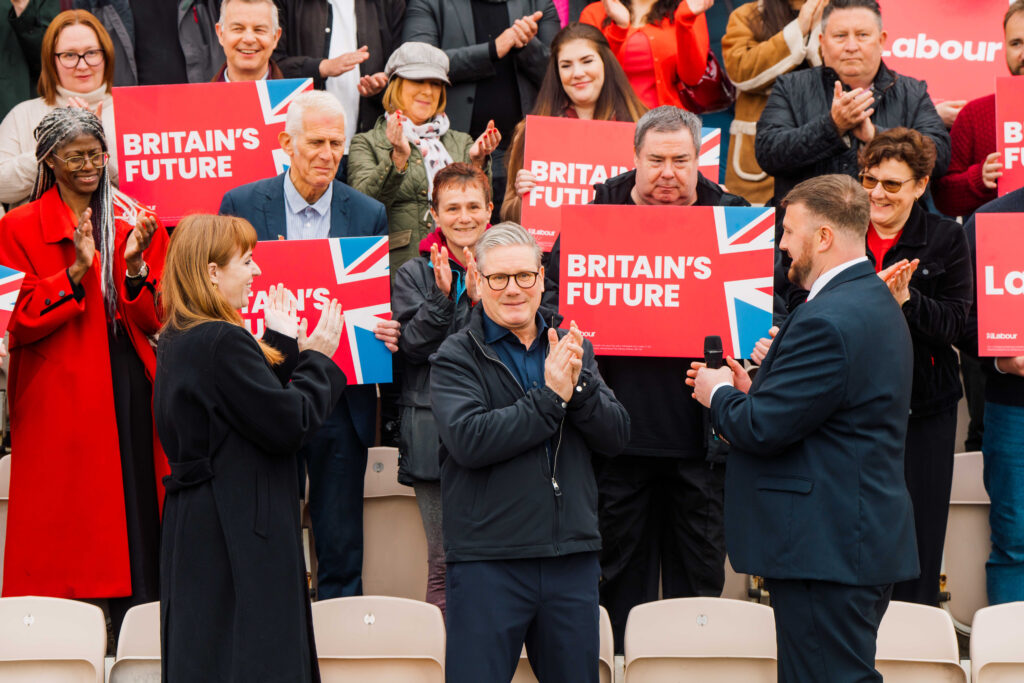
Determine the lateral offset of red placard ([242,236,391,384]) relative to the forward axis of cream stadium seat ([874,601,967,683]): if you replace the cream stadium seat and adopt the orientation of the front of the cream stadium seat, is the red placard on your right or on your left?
on your right

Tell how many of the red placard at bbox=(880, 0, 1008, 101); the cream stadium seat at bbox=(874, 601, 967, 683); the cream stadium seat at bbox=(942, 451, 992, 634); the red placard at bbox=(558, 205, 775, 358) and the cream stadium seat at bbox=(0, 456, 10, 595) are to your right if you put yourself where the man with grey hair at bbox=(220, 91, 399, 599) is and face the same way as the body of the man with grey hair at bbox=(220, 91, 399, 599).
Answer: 1

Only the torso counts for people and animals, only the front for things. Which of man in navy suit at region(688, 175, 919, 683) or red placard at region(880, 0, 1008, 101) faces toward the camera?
the red placard

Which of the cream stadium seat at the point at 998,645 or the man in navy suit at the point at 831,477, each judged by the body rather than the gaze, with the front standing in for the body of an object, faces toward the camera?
the cream stadium seat

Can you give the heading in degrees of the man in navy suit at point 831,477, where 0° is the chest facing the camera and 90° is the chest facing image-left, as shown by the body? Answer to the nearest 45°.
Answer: approximately 90°

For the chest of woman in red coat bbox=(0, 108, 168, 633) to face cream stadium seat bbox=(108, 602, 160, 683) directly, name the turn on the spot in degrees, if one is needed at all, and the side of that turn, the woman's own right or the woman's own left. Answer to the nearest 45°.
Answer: approximately 45° to the woman's own right

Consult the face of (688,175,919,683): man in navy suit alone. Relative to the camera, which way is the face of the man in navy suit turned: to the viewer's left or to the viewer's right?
to the viewer's left

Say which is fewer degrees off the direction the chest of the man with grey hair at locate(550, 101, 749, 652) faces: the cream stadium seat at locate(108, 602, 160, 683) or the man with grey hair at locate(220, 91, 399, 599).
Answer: the cream stadium seat

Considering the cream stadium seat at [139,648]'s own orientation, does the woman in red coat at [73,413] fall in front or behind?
behind

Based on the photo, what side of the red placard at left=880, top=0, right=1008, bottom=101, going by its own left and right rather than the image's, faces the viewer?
front

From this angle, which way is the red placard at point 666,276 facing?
toward the camera

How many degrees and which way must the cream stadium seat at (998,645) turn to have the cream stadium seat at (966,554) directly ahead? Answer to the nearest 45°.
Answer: approximately 180°

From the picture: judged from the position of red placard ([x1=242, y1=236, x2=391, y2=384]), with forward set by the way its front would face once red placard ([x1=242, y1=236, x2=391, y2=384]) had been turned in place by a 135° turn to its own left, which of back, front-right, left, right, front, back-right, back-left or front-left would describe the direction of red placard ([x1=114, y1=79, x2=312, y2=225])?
left

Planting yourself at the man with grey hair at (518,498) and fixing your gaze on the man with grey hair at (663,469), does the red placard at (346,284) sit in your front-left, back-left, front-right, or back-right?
front-left

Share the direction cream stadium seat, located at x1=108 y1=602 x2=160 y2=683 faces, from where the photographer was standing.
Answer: facing the viewer

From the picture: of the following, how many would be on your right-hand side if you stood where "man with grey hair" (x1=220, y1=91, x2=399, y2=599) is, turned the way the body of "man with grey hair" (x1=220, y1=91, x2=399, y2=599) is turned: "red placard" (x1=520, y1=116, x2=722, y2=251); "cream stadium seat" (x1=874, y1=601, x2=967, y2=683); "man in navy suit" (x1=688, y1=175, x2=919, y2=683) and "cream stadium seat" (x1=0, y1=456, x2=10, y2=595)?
1
